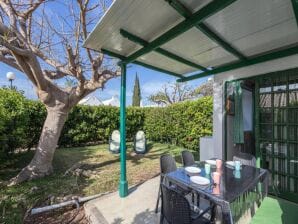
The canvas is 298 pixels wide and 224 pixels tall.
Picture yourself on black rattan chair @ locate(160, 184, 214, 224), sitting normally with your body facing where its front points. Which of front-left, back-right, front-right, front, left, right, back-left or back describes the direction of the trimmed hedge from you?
front-left

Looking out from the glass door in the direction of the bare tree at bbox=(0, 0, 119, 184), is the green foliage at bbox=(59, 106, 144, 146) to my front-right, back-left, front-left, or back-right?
front-right

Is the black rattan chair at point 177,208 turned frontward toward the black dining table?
yes

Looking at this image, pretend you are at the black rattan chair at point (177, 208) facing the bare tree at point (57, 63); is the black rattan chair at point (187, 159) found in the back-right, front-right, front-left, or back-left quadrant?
front-right

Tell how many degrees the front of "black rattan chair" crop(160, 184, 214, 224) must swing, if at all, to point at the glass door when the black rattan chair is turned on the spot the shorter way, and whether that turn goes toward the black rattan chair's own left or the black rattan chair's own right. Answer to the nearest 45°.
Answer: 0° — it already faces it

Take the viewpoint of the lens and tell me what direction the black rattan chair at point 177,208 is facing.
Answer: facing away from the viewer and to the right of the viewer

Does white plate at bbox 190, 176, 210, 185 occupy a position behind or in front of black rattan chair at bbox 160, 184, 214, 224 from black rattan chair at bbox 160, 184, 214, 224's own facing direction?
in front

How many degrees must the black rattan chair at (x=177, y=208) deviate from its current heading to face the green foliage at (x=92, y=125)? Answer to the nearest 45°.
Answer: approximately 90° to its left

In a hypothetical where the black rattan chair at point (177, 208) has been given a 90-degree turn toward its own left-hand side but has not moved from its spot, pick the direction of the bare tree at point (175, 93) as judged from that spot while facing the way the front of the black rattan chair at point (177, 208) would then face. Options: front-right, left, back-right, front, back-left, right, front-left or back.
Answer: front-right

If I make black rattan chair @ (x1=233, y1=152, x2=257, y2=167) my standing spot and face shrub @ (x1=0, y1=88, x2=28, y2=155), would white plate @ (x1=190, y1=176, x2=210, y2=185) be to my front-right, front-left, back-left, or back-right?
front-left

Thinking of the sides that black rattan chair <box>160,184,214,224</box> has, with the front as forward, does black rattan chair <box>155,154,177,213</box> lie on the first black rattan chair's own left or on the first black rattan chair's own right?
on the first black rattan chair's own left

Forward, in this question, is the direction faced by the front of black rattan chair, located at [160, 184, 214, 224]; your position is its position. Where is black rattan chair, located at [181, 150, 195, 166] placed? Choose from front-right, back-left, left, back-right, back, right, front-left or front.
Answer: front-left

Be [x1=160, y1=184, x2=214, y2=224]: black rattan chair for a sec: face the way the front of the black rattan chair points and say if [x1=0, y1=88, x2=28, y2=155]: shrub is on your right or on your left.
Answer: on your left
